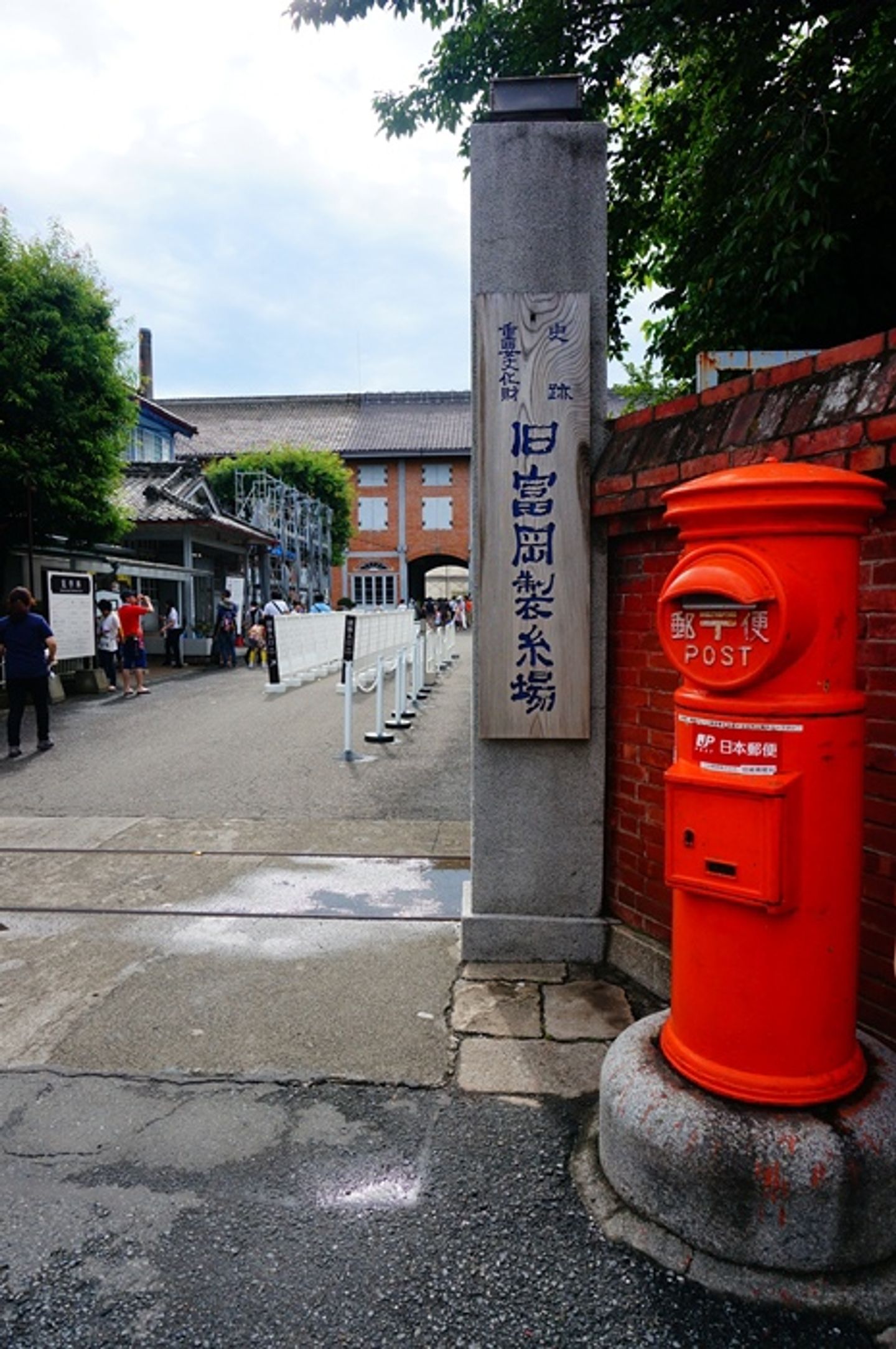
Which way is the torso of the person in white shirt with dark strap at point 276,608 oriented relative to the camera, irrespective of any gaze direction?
away from the camera

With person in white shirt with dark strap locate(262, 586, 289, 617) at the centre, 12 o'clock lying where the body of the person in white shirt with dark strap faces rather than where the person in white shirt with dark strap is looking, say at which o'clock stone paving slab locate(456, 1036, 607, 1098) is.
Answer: The stone paving slab is roughly at 6 o'clock from the person in white shirt with dark strap.

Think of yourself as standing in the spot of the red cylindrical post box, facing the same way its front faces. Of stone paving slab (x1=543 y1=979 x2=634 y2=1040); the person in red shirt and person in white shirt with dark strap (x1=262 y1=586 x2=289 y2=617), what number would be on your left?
0

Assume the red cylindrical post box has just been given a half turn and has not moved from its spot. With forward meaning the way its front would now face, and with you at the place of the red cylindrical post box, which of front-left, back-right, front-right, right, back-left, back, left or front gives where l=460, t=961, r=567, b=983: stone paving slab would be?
left

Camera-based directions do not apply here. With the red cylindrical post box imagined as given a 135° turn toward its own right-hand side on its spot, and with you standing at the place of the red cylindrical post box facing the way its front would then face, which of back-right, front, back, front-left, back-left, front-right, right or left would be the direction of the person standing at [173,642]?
front-left

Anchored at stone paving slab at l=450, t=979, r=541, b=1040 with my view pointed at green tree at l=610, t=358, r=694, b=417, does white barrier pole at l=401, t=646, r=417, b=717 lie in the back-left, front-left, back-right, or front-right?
front-left

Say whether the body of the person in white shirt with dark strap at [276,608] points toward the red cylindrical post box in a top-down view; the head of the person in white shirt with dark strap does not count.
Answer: no

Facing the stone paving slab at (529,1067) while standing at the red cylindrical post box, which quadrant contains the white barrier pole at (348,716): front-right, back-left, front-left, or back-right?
front-right
